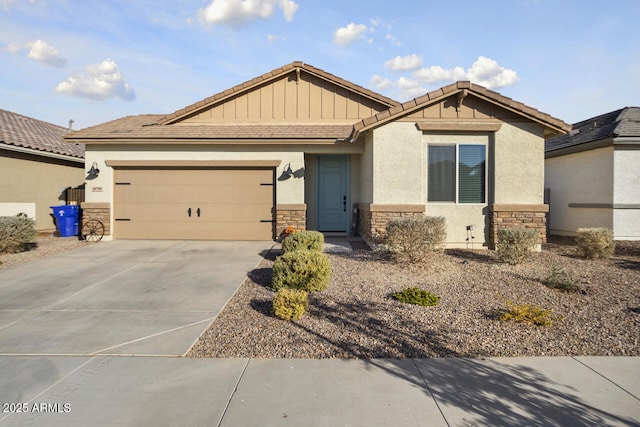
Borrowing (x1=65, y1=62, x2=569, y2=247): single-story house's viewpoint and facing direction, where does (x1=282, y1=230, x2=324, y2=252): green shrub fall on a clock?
The green shrub is roughly at 12 o'clock from the single-story house.

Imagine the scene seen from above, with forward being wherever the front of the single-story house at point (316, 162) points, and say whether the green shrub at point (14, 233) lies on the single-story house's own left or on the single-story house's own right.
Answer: on the single-story house's own right

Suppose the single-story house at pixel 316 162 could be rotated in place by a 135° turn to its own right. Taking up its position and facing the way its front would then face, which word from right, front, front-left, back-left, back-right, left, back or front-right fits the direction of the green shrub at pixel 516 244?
back

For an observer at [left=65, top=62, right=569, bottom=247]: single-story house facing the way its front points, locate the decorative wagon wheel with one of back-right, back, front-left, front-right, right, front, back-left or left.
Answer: right

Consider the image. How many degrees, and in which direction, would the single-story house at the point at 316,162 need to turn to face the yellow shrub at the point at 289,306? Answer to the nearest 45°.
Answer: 0° — it already faces it

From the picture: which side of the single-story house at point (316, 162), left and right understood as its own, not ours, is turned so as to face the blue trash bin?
right

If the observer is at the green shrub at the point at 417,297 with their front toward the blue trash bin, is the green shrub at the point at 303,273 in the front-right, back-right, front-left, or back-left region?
front-left

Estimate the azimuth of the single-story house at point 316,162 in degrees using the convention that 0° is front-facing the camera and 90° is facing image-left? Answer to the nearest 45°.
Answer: approximately 0°

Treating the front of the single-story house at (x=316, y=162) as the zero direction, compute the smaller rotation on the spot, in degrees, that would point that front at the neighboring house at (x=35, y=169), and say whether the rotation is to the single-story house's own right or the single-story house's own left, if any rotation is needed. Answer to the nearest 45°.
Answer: approximately 90° to the single-story house's own right

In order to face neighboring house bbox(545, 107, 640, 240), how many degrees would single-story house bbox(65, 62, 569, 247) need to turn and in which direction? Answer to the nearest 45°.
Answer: approximately 90° to its left

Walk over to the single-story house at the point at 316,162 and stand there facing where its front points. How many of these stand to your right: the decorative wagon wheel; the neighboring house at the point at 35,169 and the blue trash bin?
3

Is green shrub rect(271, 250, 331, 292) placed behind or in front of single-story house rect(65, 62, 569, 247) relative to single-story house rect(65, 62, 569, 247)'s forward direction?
in front

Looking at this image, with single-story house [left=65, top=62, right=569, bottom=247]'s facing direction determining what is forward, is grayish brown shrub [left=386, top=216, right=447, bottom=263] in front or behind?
in front

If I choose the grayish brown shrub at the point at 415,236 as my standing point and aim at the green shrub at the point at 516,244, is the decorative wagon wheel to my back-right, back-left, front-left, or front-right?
back-left

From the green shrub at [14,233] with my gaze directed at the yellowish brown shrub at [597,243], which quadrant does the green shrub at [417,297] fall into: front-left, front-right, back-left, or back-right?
front-right
